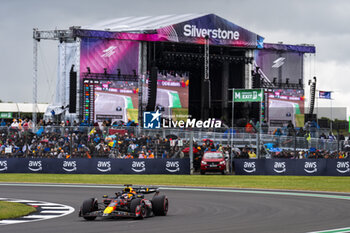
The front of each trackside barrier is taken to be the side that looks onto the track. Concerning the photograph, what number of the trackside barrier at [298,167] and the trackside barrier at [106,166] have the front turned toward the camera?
2

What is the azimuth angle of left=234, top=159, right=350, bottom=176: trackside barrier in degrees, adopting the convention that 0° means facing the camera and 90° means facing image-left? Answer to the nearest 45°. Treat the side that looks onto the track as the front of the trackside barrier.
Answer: approximately 0°

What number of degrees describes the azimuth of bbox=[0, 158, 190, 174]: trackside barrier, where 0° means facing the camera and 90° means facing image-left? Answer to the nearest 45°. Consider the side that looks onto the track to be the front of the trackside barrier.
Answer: approximately 0°

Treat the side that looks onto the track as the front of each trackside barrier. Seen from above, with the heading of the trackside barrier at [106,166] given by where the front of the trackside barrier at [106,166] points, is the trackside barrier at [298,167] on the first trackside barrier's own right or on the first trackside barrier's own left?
on the first trackside barrier's own left

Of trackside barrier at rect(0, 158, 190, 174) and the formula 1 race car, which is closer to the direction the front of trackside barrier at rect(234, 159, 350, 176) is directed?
the formula 1 race car

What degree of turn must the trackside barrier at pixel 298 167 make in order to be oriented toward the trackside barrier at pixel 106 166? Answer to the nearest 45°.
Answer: approximately 90° to its right

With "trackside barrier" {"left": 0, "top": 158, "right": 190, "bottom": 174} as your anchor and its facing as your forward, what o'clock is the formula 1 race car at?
The formula 1 race car is roughly at 12 o'clock from the trackside barrier.
